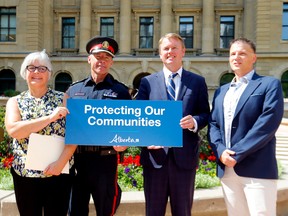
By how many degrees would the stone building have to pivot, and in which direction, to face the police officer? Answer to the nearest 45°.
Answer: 0° — it already faces them

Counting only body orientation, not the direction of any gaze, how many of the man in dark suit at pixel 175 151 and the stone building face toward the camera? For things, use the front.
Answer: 2

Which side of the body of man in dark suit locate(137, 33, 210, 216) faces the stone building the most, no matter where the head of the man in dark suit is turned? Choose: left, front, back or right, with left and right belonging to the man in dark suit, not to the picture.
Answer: back

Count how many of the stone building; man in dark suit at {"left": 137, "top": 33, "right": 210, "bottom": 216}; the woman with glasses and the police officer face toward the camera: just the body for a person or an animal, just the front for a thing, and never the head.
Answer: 4

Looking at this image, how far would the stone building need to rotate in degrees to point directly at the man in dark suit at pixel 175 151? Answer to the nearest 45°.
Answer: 0° — it already faces them

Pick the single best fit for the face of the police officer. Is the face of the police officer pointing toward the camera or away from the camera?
toward the camera

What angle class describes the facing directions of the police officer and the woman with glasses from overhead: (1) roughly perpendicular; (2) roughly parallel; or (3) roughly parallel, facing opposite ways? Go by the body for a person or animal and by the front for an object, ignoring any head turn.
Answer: roughly parallel

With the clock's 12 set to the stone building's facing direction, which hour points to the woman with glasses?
The woman with glasses is roughly at 12 o'clock from the stone building.

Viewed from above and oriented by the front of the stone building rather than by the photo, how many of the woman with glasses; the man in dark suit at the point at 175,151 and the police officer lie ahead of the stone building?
3

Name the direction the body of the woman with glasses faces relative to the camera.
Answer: toward the camera

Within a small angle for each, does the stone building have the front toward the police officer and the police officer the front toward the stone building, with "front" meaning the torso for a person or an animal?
no

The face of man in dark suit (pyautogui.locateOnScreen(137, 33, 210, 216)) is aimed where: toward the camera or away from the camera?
toward the camera

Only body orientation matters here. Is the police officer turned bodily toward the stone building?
no
